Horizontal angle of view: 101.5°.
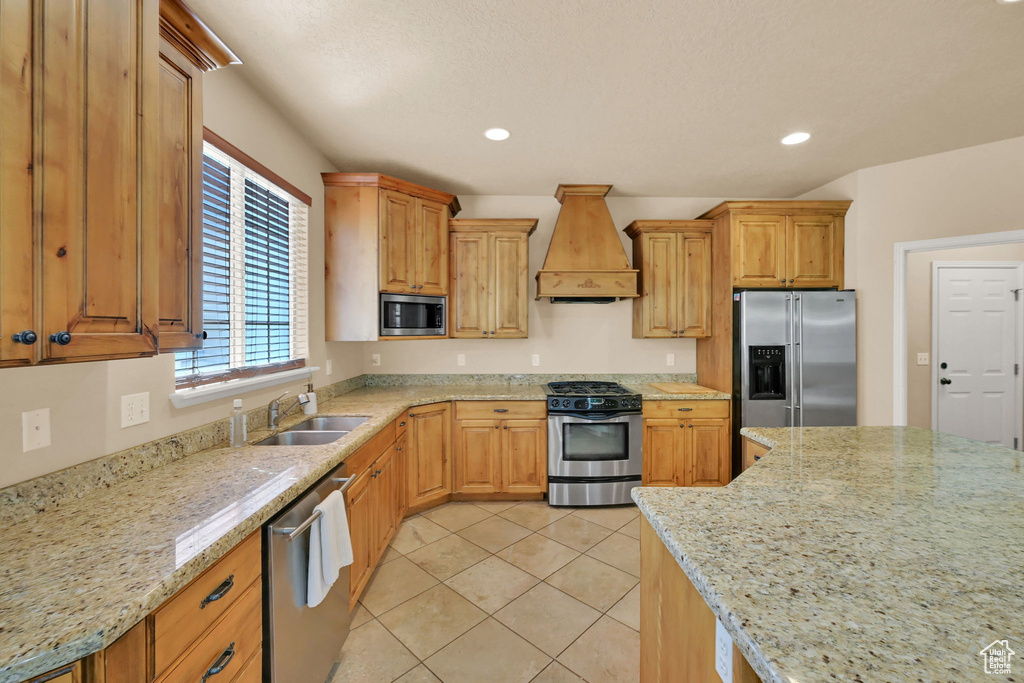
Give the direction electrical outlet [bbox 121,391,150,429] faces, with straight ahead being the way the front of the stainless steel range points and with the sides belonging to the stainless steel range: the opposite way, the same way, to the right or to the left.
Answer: to the left

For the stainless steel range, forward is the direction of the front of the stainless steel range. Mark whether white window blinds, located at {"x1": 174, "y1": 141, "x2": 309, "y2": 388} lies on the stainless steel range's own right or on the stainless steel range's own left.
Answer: on the stainless steel range's own right

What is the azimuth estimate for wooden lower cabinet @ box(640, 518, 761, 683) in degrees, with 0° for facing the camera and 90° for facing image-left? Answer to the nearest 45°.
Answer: approximately 90°

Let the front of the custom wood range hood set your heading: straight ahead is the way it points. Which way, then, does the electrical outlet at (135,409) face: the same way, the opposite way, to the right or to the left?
to the left

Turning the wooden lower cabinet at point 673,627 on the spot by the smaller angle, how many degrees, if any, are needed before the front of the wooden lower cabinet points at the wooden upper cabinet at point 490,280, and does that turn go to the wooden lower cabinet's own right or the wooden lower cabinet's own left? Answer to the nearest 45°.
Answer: approximately 45° to the wooden lower cabinet's own right

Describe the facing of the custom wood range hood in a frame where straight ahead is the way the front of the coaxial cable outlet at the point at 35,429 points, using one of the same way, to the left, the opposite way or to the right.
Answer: to the right

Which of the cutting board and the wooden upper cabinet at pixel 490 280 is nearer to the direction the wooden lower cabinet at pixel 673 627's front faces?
the wooden upper cabinet

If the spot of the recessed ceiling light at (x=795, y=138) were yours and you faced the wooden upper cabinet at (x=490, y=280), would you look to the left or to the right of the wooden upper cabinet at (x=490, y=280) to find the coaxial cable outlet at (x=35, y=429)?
left

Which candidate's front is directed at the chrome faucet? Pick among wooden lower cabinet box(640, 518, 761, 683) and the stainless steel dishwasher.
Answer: the wooden lower cabinet

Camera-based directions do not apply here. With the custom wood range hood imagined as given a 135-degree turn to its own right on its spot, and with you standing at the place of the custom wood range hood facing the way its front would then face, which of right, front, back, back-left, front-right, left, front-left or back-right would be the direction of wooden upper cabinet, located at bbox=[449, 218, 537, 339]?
front-left

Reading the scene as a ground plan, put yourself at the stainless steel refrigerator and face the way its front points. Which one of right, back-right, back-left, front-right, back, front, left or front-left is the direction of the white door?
back-left

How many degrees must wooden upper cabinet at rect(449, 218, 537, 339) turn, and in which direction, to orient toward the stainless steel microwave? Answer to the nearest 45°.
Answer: approximately 45° to its right
